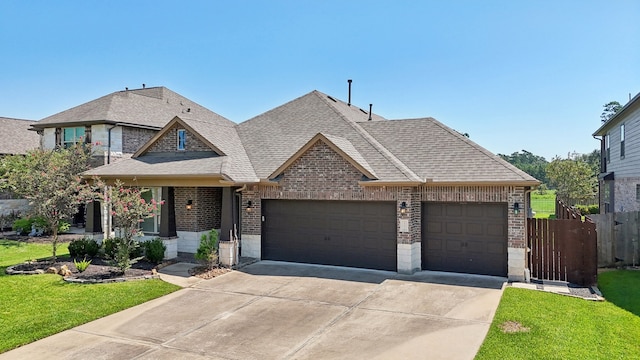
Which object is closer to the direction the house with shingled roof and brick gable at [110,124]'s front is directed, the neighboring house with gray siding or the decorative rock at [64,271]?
the decorative rock

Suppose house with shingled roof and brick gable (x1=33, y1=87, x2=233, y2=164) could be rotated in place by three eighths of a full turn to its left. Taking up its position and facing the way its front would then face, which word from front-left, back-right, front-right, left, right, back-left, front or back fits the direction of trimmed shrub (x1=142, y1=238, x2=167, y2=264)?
right

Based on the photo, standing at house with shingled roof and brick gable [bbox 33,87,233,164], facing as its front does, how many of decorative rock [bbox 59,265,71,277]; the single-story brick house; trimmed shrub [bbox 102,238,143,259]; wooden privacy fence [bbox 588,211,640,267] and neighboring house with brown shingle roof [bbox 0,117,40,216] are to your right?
1

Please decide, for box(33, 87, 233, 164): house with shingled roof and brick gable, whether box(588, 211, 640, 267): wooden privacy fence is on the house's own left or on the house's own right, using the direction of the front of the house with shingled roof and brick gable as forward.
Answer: on the house's own left

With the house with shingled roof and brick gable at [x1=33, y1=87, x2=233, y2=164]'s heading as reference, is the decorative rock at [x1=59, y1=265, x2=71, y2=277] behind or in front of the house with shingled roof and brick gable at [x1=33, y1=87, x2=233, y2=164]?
in front

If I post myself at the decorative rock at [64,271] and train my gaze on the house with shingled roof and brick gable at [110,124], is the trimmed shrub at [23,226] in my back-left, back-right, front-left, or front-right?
front-left

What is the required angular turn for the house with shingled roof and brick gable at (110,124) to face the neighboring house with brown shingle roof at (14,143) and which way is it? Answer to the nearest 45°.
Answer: approximately 90° to its right

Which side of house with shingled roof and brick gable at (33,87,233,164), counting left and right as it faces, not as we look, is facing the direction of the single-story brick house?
left

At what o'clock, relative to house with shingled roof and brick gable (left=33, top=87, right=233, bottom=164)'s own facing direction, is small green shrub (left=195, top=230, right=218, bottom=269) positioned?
The small green shrub is roughly at 10 o'clock from the house with shingled roof and brick gable.

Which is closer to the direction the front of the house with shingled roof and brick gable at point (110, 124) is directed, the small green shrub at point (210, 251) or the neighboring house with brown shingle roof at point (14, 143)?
the small green shrub

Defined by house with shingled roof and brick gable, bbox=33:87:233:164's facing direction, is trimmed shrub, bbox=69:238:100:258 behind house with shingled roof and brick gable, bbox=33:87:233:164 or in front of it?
in front

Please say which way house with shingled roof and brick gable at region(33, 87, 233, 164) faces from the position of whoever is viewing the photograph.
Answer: facing the viewer and to the left of the viewer

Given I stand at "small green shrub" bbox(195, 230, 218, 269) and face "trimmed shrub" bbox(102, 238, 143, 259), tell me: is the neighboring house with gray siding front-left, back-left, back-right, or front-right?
back-right

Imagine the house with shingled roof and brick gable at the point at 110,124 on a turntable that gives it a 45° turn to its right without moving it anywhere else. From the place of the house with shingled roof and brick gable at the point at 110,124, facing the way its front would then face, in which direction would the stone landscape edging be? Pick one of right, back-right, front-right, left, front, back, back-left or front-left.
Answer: left
